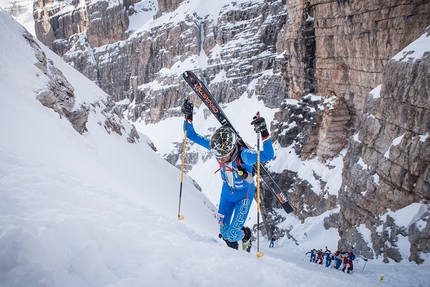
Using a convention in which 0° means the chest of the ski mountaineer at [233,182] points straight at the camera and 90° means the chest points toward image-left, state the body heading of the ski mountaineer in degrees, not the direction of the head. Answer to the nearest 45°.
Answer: approximately 45°
